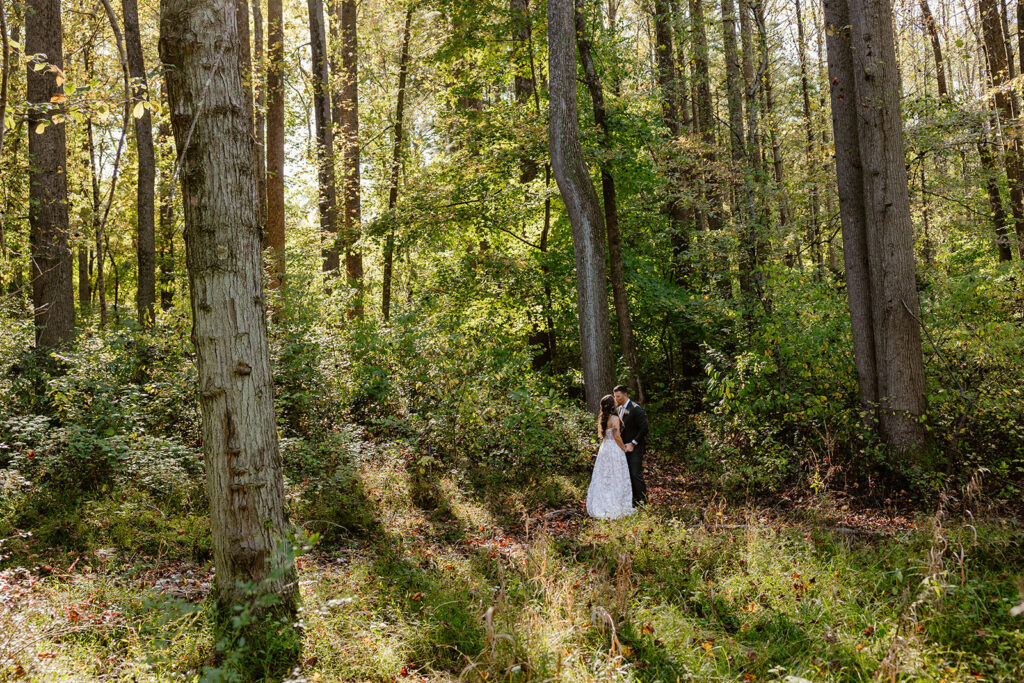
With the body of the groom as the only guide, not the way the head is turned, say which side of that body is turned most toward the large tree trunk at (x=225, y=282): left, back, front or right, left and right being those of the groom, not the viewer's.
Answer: front

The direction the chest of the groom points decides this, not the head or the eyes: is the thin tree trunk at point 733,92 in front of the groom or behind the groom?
behind

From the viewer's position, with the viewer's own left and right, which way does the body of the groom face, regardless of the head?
facing the viewer and to the left of the viewer

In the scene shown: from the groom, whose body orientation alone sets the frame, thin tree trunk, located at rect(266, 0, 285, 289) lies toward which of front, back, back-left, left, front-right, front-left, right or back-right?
right

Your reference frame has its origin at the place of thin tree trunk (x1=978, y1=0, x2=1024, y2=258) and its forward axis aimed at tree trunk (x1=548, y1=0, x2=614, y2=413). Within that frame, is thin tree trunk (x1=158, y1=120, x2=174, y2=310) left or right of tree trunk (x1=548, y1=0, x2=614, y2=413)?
right

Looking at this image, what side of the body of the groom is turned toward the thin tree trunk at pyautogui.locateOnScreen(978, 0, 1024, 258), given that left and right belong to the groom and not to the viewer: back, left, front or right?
back

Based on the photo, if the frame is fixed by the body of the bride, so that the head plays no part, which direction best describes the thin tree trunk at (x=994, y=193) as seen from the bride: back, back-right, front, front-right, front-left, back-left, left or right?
front

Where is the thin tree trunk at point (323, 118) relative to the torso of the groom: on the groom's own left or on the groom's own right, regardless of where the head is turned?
on the groom's own right

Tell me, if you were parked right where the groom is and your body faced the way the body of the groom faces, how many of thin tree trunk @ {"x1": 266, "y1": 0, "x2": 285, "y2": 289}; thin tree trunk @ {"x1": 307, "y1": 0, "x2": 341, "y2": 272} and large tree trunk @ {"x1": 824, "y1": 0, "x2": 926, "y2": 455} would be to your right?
2

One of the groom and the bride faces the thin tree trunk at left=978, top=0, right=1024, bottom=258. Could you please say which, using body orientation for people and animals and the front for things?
the bride

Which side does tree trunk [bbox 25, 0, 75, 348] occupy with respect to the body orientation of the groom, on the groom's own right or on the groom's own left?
on the groom's own right

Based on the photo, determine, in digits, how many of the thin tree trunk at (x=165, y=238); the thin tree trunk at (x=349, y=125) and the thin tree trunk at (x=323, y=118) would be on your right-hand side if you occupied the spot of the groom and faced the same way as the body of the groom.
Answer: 3

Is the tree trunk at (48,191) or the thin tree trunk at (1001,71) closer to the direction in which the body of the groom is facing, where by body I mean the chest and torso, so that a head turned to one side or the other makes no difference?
the tree trunk

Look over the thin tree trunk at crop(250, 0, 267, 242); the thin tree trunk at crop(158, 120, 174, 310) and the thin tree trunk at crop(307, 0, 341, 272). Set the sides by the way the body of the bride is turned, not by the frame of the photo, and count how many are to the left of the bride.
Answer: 3

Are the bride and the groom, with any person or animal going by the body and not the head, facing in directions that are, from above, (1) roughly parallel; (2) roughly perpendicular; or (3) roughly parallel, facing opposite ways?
roughly parallel, facing opposite ways

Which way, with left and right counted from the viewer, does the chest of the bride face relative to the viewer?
facing away from the viewer and to the right of the viewer

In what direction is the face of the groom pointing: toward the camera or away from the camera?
toward the camera
